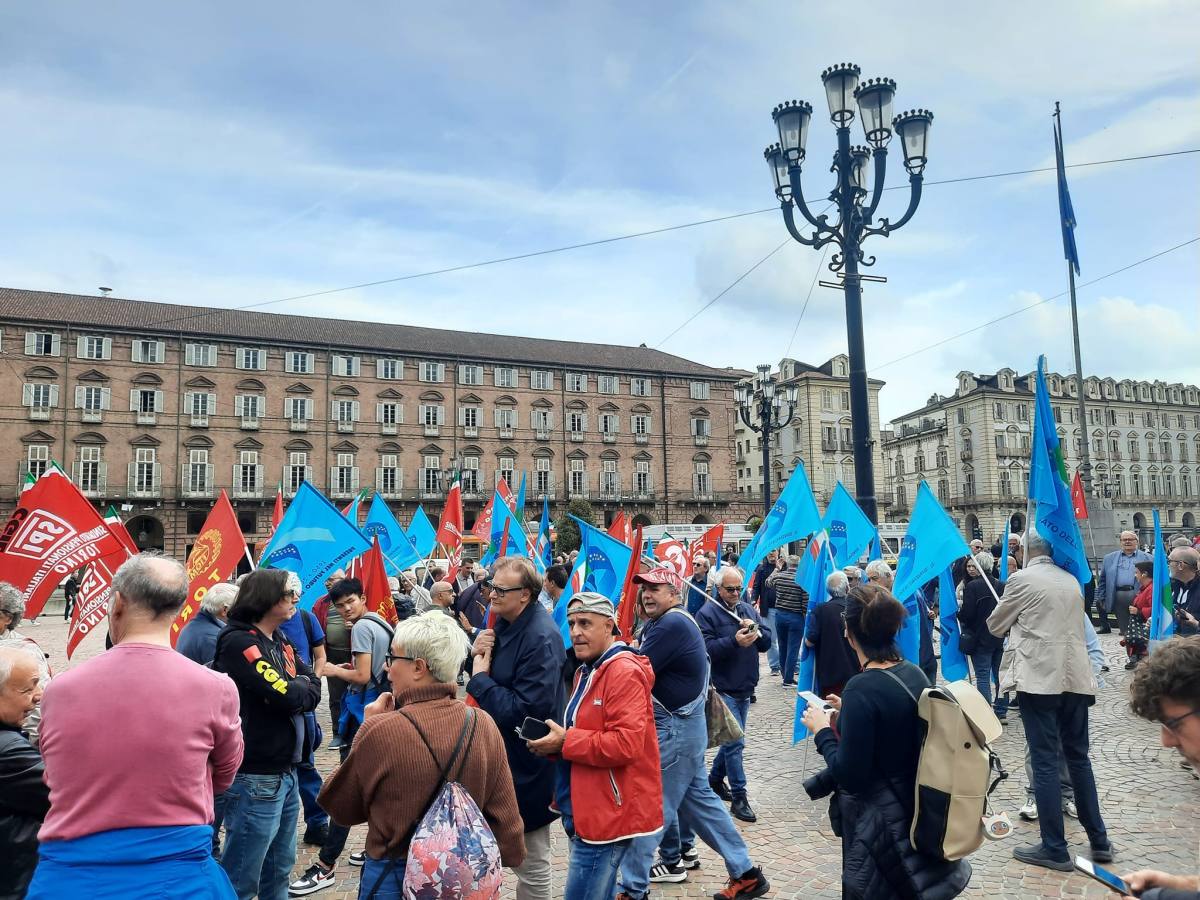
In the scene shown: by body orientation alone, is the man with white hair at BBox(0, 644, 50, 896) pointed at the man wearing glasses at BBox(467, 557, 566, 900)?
yes

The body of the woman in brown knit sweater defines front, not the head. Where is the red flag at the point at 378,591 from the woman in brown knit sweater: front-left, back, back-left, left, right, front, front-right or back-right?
front-right

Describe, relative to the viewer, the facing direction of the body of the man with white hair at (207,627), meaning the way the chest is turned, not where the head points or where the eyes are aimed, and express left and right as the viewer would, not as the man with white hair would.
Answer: facing away from the viewer and to the right of the viewer

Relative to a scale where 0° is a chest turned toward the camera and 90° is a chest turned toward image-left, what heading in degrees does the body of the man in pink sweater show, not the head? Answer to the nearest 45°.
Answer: approximately 180°

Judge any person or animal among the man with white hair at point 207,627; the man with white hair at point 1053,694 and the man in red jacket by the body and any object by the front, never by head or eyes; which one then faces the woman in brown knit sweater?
the man in red jacket

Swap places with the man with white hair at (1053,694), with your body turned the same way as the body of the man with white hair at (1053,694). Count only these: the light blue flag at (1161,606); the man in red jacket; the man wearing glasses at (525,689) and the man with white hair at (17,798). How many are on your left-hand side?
3

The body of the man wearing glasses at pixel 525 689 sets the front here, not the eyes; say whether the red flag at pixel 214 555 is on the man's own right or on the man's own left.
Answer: on the man's own right

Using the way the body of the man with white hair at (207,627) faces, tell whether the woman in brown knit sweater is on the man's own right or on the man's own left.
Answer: on the man's own right

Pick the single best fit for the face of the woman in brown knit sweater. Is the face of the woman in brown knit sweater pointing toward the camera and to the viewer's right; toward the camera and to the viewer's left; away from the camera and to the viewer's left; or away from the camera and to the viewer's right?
away from the camera and to the viewer's left

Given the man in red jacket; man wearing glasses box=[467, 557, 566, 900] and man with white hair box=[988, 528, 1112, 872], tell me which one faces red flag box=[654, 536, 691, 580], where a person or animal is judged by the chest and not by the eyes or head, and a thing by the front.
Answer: the man with white hair

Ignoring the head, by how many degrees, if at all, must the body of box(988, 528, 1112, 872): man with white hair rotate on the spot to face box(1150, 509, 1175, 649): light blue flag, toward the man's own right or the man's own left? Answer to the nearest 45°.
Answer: approximately 45° to the man's own right

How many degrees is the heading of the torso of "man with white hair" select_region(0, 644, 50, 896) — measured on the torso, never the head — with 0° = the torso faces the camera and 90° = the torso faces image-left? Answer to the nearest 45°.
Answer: approximately 270°

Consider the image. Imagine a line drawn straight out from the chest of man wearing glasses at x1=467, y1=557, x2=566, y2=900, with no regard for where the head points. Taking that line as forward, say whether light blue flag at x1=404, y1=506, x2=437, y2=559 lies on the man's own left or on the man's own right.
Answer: on the man's own right
